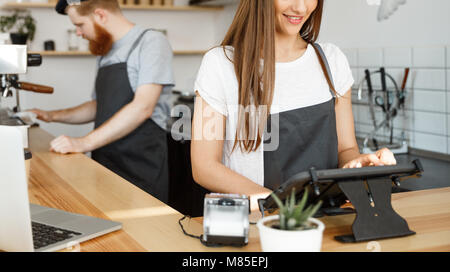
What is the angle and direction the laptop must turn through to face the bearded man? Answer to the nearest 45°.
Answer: approximately 45° to its left

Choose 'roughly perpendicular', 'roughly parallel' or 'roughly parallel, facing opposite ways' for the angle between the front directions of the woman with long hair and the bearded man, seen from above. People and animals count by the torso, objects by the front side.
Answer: roughly perpendicular

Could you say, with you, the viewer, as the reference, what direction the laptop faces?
facing away from the viewer and to the right of the viewer

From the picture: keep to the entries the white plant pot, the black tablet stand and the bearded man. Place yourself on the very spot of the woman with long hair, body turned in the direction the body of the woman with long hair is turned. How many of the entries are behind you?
1

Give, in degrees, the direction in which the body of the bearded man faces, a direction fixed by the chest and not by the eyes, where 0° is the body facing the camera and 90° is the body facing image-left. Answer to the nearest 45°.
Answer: approximately 45°

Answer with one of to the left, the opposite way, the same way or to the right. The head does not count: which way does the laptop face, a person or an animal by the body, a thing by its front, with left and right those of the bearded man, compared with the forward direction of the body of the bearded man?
the opposite way

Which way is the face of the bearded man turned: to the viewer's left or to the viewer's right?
to the viewer's left

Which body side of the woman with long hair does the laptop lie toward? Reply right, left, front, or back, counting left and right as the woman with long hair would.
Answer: right

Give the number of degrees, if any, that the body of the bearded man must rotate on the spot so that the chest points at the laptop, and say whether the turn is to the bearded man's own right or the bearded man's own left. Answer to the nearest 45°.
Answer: approximately 45° to the bearded man's own left

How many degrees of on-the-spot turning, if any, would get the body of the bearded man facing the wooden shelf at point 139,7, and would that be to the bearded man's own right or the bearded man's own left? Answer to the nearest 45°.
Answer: approximately 135° to the bearded man's own right
